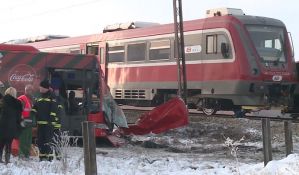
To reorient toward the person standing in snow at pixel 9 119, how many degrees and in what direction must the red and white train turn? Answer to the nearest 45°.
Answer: approximately 90° to its right

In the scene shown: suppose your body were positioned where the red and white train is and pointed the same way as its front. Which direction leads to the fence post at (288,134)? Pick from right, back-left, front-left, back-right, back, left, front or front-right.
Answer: front-right

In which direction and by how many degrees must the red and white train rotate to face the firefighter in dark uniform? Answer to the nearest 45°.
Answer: approximately 90° to its right

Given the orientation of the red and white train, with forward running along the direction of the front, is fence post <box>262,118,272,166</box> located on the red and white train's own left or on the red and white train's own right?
on the red and white train's own right

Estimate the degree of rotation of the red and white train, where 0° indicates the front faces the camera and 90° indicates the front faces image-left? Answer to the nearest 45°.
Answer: approximately 315°

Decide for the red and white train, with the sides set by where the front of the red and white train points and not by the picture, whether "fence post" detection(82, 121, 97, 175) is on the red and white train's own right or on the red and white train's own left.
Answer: on the red and white train's own right
